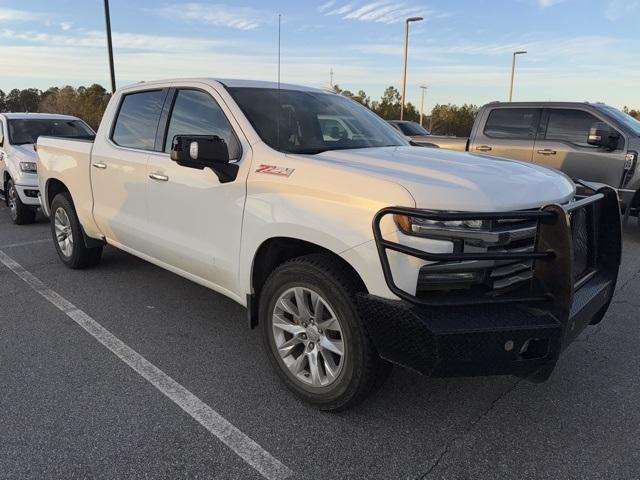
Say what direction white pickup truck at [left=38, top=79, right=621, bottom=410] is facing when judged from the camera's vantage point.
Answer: facing the viewer and to the right of the viewer

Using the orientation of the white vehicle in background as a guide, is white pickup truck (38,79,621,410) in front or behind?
in front

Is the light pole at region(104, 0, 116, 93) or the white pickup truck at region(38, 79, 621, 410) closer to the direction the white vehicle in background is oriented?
the white pickup truck

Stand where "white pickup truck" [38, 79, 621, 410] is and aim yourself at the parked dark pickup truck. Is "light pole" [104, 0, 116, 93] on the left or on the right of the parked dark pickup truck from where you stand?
left

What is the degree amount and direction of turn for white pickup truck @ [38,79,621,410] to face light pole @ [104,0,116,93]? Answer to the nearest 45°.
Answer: approximately 180°

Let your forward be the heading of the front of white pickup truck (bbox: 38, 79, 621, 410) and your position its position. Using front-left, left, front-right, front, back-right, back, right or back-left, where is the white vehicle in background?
back

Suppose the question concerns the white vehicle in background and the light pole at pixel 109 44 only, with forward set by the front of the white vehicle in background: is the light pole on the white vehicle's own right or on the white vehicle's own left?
on the white vehicle's own left

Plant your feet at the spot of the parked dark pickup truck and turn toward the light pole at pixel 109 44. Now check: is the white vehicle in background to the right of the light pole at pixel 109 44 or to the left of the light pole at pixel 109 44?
left

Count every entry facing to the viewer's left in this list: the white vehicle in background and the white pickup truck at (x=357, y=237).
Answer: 0

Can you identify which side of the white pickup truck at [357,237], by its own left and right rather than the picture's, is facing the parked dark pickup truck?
left
